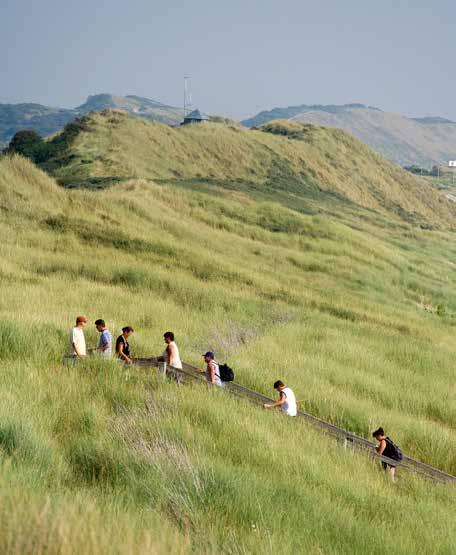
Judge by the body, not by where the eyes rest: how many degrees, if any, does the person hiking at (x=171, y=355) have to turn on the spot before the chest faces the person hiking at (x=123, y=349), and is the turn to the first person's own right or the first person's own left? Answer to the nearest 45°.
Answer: approximately 45° to the first person's own right

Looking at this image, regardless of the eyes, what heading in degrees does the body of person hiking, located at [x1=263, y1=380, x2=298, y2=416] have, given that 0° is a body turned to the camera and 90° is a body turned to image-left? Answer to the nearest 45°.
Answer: approximately 90°

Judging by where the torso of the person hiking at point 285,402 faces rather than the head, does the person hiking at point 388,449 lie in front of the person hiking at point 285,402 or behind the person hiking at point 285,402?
behind

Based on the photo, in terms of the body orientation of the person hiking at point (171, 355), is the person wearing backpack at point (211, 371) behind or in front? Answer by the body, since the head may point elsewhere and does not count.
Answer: behind

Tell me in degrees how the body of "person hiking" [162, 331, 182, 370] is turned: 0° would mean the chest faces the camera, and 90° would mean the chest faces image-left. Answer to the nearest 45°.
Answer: approximately 90°

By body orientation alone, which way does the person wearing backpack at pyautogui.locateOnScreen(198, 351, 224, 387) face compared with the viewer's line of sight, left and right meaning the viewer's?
facing to the left of the viewer

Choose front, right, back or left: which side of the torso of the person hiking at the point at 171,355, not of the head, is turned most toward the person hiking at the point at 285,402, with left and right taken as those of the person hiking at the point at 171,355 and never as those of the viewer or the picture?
back

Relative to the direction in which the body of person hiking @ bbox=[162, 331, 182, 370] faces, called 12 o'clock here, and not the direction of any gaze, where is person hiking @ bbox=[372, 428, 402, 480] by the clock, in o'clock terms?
person hiking @ bbox=[372, 428, 402, 480] is roughly at 7 o'clock from person hiking @ bbox=[162, 331, 182, 370].
